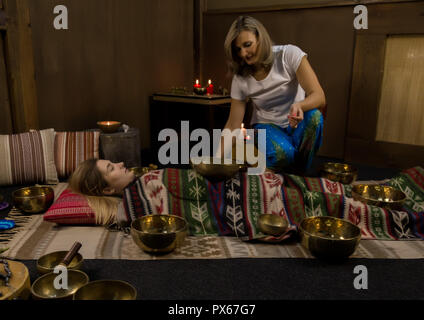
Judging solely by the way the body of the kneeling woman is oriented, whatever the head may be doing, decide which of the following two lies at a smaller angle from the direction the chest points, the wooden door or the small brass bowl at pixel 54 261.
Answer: the small brass bowl

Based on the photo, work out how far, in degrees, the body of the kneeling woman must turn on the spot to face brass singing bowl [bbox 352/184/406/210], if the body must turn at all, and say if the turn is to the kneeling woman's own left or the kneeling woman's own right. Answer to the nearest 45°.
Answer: approximately 90° to the kneeling woman's own left

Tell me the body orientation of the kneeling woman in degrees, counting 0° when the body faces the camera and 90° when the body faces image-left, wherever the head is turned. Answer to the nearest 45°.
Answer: approximately 45°

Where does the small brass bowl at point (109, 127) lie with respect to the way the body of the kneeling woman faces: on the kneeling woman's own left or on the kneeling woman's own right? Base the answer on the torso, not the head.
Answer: on the kneeling woman's own right
